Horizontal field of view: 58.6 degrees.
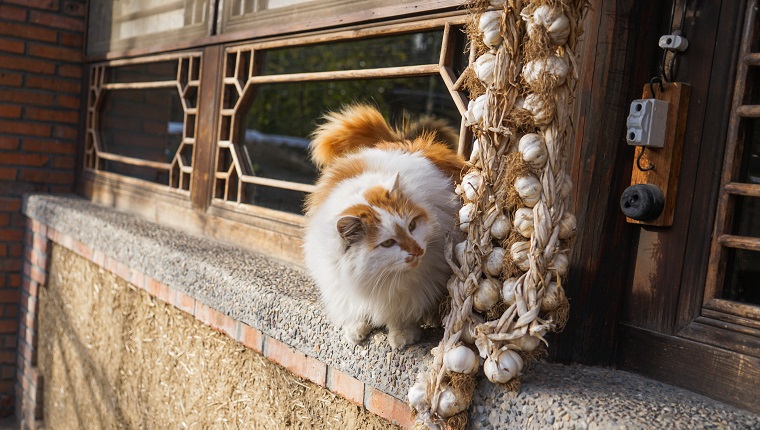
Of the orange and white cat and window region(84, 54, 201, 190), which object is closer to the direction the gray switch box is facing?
the orange and white cat

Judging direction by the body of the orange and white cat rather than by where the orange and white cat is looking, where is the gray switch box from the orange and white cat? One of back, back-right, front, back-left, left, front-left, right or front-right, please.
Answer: left

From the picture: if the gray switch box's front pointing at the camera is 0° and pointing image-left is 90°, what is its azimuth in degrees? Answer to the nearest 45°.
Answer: approximately 45°

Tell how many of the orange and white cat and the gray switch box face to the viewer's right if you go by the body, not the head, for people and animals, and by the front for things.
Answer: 0

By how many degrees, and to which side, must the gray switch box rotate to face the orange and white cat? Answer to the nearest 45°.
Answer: approximately 45° to its right

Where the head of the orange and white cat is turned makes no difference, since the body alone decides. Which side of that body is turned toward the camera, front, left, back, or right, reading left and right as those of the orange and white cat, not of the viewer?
front
